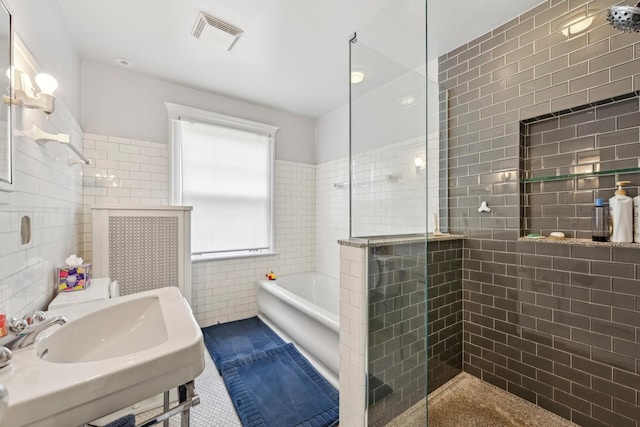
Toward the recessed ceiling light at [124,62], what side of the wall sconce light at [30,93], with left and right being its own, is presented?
left

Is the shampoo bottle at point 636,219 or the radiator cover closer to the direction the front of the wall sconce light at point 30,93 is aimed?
the shampoo bottle

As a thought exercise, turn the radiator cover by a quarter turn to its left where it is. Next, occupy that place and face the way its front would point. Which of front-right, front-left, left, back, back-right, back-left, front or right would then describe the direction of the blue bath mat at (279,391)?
front-right

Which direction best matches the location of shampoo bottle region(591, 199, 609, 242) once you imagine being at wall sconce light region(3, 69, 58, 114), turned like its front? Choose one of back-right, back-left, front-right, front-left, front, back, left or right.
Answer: front

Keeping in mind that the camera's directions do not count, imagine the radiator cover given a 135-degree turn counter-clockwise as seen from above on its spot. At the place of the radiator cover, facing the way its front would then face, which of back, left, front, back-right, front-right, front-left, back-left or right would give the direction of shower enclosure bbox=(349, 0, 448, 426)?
right

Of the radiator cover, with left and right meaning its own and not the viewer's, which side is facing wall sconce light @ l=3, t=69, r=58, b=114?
front

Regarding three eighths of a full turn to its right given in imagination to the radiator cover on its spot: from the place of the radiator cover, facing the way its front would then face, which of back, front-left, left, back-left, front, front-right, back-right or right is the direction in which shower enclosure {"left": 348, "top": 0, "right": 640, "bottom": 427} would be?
back

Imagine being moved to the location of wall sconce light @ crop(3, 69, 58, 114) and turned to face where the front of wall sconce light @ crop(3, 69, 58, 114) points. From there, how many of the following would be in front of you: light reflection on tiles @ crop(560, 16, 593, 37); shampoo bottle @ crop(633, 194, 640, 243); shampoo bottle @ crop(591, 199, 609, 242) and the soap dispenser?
4

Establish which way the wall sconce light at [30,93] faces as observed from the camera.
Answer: facing the viewer and to the right of the viewer

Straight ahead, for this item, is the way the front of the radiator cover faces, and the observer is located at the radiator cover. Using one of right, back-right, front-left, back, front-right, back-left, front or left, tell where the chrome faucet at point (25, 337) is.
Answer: front

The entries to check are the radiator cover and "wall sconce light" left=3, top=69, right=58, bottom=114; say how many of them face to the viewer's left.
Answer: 0

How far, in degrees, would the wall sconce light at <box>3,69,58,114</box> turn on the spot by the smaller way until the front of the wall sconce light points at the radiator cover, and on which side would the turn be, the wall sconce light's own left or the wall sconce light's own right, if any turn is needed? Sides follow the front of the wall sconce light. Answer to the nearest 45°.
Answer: approximately 90° to the wall sconce light's own left

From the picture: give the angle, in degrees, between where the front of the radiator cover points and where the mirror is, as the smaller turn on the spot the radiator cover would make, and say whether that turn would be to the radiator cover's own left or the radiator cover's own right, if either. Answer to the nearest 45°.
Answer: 0° — it already faces it

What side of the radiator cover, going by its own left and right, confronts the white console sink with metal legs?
front

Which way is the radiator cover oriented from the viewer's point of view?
toward the camera

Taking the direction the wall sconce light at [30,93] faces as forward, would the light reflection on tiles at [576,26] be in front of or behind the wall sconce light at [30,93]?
in front
